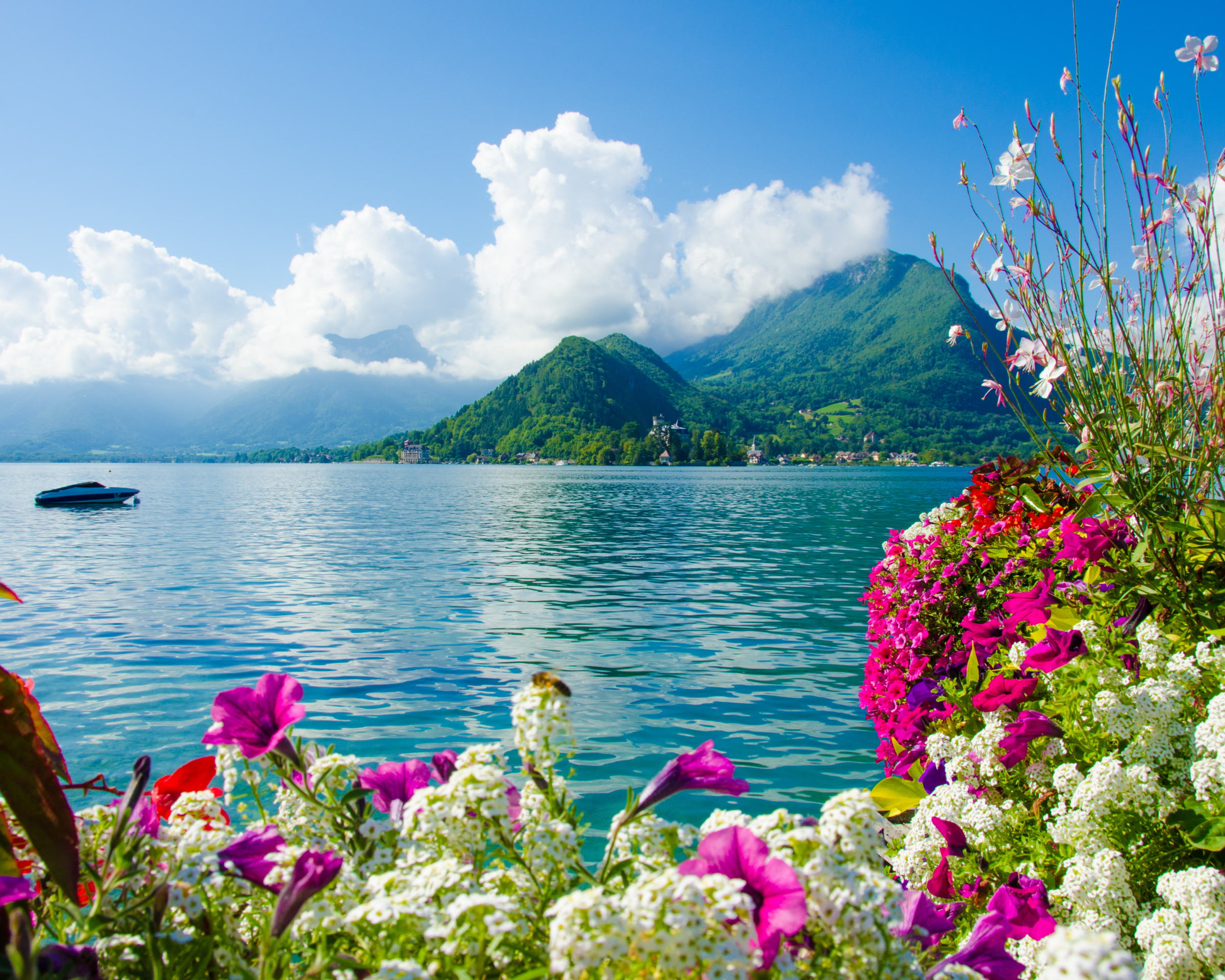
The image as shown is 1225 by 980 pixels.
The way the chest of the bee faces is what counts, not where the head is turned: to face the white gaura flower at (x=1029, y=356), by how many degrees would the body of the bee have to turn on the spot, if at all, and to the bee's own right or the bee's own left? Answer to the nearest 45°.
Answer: approximately 135° to the bee's own right

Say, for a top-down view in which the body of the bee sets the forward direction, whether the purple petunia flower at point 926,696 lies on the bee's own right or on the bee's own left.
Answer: on the bee's own right

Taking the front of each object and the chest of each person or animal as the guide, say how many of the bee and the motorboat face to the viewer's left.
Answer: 1
